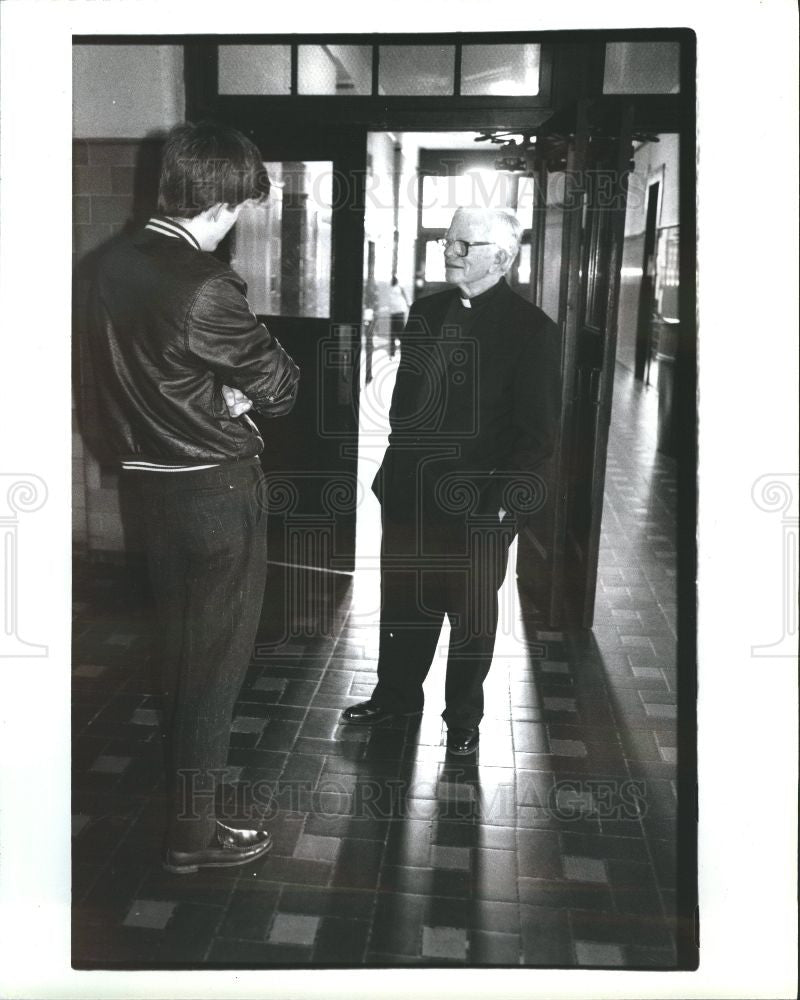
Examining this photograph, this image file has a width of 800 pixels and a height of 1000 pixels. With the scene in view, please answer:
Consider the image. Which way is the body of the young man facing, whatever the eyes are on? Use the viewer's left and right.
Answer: facing away from the viewer and to the right of the viewer

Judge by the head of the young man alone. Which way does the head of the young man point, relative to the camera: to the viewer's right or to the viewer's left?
to the viewer's right
